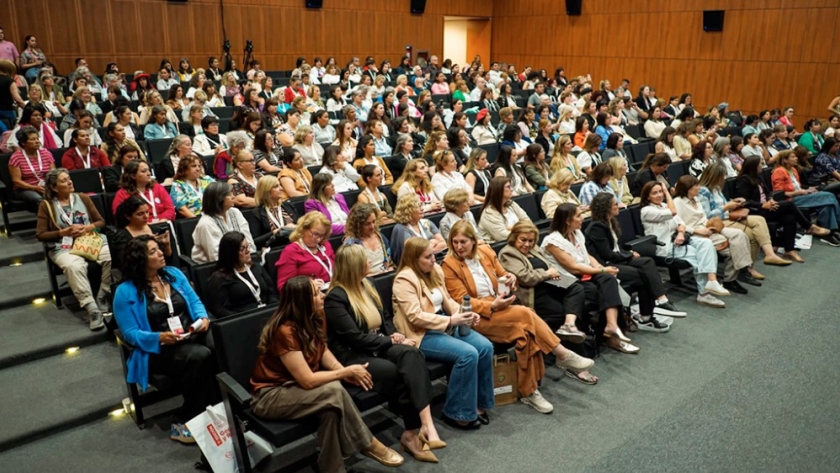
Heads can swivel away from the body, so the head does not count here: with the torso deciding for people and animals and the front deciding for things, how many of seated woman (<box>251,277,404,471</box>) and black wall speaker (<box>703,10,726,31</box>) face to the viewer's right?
1

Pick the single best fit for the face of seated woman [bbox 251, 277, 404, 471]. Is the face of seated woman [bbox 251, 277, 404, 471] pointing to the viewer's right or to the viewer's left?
to the viewer's right

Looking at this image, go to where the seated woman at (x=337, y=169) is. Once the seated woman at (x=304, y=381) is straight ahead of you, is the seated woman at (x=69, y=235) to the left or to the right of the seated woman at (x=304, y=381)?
right

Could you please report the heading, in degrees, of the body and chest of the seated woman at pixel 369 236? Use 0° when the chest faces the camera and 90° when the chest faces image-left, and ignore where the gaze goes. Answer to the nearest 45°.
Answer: approximately 315°

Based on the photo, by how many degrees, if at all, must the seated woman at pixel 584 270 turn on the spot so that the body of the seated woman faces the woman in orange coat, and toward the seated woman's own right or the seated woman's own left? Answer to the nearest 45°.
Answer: approximately 90° to the seated woman's own right

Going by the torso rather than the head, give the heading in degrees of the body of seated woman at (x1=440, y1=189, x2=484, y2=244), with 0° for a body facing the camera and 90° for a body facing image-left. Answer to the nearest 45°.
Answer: approximately 315°

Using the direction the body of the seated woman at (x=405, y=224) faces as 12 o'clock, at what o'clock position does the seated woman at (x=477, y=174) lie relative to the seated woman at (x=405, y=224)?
the seated woman at (x=477, y=174) is roughly at 8 o'clock from the seated woman at (x=405, y=224).

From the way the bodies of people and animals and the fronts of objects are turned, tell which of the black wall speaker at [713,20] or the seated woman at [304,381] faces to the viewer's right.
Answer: the seated woman

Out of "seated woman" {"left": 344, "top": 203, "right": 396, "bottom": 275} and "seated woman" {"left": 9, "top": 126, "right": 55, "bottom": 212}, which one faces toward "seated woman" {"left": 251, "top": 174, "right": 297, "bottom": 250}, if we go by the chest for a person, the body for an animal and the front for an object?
"seated woman" {"left": 9, "top": 126, "right": 55, "bottom": 212}

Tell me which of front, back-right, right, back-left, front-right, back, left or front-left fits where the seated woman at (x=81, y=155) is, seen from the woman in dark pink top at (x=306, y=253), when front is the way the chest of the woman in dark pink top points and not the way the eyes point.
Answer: back

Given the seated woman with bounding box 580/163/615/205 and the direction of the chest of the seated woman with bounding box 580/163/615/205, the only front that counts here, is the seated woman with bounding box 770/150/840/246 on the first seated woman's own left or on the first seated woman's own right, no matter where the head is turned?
on the first seated woman's own left

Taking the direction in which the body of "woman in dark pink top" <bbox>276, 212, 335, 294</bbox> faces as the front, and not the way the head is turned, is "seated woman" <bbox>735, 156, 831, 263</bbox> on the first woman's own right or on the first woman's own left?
on the first woman's own left

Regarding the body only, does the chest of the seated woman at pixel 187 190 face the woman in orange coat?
yes

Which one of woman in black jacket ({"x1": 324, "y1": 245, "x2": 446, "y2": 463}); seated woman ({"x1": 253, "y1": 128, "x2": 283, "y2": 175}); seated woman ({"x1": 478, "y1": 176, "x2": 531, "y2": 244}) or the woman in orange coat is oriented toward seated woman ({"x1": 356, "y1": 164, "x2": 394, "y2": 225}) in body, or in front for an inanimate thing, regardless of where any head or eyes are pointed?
seated woman ({"x1": 253, "y1": 128, "x2": 283, "y2": 175})
